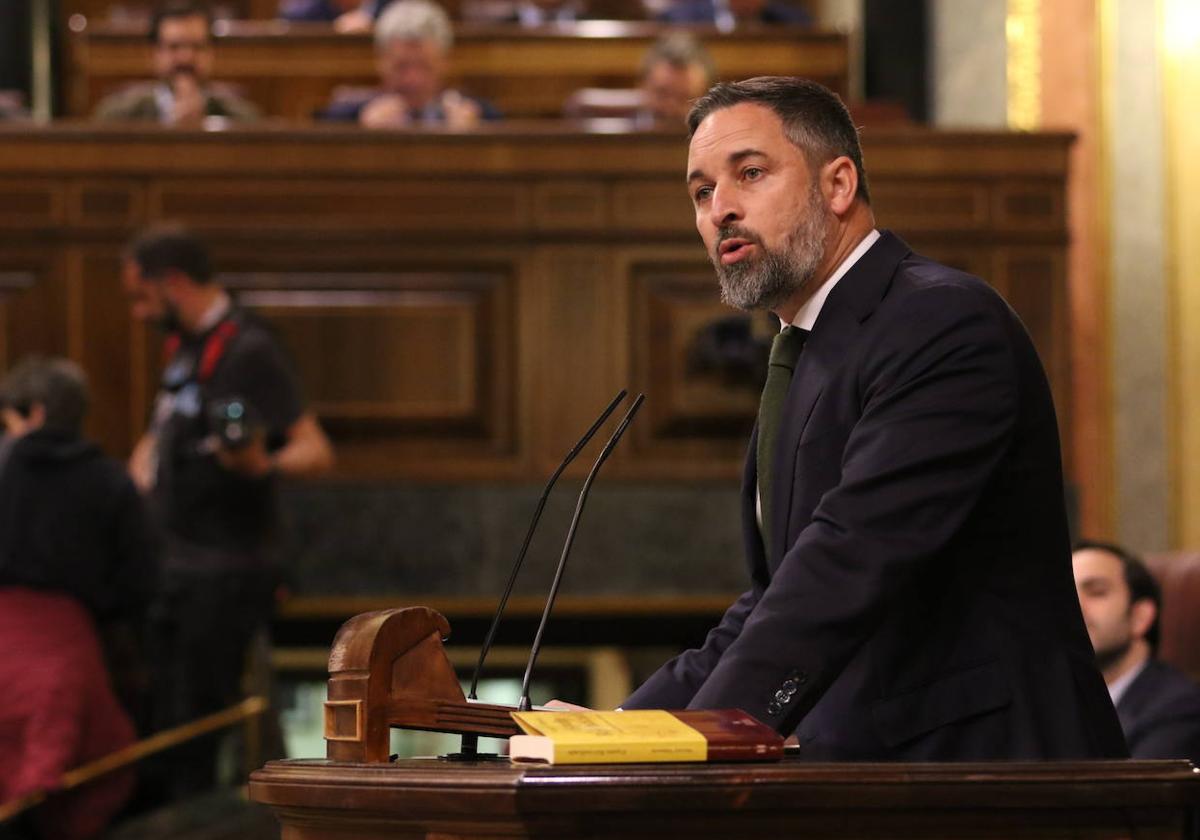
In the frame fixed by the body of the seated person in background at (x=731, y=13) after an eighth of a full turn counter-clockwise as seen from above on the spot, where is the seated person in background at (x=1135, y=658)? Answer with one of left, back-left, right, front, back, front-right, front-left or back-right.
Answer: front-right

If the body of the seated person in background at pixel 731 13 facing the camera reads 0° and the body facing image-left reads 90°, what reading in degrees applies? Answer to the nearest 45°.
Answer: approximately 0°

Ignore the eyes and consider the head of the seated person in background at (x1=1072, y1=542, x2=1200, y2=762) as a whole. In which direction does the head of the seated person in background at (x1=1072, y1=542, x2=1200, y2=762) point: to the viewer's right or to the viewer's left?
to the viewer's left

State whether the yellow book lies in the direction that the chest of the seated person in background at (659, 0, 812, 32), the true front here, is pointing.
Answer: yes

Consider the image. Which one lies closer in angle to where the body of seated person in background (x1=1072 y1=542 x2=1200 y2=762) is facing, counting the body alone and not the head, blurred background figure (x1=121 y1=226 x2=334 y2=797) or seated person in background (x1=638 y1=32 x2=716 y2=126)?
the blurred background figure

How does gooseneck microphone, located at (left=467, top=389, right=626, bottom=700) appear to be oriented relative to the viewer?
to the viewer's right

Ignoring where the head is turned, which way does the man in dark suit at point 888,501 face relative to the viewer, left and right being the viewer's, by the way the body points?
facing the viewer and to the left of the viewer

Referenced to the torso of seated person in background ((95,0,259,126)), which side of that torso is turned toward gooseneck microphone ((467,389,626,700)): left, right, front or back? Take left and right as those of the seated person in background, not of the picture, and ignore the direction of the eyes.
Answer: front

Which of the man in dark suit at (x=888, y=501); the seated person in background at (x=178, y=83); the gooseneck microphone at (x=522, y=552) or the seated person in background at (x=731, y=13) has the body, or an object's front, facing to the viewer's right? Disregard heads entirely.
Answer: the gooseneck microphone

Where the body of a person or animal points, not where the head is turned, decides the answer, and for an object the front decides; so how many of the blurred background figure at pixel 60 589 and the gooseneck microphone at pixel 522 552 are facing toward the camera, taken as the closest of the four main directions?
0

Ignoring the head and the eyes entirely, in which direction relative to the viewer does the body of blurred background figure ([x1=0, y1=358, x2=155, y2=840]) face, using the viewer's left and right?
facing away from the viewer and to the left of the viewer

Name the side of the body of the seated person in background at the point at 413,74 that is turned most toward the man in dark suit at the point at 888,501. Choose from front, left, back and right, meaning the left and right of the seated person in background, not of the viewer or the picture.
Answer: front
